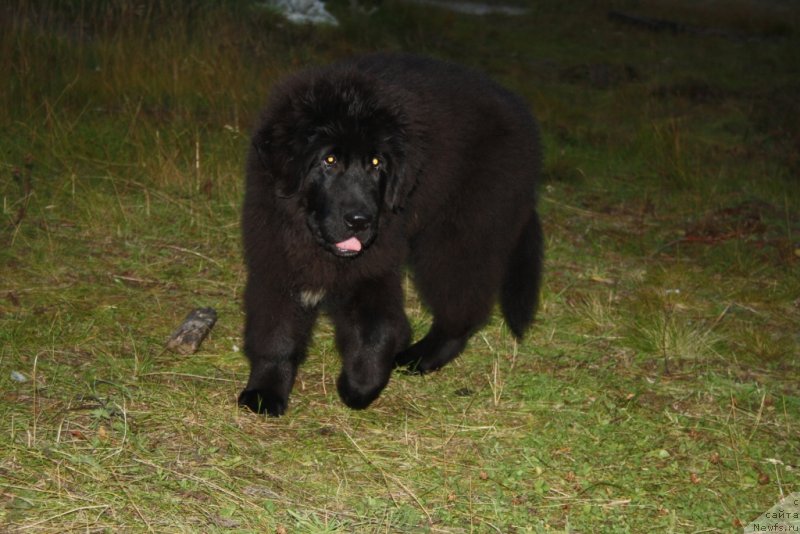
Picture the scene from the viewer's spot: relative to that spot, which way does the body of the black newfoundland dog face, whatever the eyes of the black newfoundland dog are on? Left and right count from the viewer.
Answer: facing the viewer and to the left of the viewer
